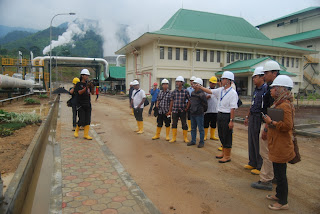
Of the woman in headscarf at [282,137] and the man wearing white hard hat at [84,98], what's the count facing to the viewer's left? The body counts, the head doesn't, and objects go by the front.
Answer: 1

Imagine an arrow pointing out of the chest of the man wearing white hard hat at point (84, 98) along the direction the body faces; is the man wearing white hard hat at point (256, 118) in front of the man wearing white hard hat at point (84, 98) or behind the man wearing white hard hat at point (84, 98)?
in front

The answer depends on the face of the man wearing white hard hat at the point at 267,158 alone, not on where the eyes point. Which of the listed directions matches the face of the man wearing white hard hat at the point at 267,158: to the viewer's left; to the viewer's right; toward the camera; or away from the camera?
to the viewer's left

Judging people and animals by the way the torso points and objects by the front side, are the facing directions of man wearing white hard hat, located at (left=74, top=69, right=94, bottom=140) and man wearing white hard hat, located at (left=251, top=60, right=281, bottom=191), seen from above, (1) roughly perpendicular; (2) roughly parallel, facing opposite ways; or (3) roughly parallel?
roughly parallel, facing opposite ways

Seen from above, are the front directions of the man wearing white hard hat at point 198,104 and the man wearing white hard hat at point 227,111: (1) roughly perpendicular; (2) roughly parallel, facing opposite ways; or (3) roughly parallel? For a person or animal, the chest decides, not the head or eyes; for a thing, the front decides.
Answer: roughly parallel

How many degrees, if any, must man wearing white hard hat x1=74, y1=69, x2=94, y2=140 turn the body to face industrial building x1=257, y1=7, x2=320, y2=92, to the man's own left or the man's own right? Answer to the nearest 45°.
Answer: approximately 90° to the man's own left

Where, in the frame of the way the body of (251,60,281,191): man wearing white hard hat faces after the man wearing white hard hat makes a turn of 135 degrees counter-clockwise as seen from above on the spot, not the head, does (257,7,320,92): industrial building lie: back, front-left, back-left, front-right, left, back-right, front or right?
back-left

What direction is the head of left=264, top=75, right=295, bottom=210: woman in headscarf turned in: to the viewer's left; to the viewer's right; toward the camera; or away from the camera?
to the viewer's left

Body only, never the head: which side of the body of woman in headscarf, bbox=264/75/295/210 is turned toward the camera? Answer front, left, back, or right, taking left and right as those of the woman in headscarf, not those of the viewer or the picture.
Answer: left

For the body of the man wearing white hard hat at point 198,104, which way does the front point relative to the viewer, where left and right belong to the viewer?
facing the viewer and to the left of the viewer

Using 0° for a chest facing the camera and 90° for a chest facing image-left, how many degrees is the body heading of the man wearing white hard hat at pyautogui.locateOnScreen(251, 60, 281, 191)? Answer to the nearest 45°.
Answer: approximately 90°

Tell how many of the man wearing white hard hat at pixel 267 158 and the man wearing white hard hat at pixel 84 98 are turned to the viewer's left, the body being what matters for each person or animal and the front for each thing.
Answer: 1

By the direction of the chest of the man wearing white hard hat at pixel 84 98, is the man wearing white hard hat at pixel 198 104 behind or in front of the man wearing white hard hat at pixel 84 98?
in front
